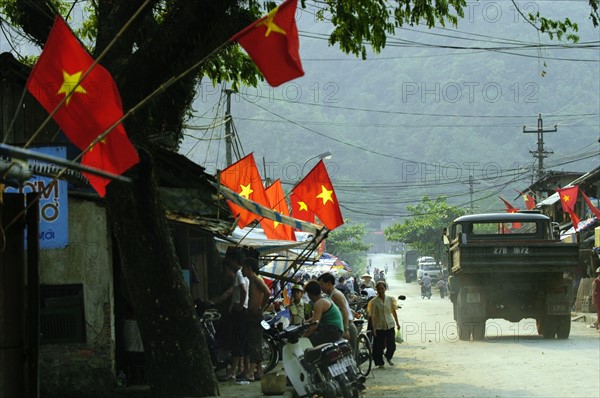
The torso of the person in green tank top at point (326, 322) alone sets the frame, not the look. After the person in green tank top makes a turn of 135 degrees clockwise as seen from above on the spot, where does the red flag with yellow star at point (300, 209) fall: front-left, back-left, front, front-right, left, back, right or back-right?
left

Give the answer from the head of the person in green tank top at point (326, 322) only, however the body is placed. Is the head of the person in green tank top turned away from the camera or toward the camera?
away from the camera

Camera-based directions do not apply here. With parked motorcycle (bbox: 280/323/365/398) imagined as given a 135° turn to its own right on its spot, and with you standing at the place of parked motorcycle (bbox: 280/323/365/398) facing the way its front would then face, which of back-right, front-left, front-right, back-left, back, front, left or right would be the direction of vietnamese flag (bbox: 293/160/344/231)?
left

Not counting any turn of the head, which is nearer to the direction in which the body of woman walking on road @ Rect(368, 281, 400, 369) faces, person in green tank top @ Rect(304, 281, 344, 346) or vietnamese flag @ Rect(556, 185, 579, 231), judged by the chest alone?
the person in green tank top

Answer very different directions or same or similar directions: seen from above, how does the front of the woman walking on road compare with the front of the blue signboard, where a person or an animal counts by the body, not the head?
same or similar directions

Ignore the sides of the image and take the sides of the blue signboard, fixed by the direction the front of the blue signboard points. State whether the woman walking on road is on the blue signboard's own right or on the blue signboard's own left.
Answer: on the blue signboard's own left

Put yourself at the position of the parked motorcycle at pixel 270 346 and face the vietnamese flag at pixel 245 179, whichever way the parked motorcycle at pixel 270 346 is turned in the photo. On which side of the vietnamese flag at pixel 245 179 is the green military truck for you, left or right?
right

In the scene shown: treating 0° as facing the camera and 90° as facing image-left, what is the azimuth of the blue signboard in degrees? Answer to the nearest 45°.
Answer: approximately 0°
